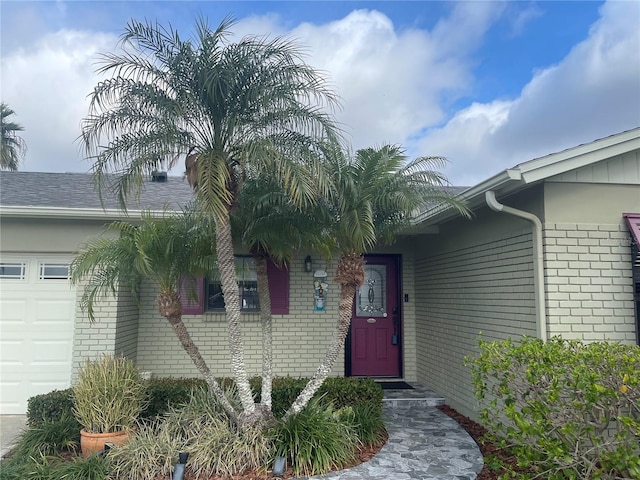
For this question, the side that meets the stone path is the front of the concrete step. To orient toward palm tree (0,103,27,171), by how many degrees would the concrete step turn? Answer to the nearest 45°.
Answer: approximately 135° to its right

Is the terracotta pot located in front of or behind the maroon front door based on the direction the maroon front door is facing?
in front

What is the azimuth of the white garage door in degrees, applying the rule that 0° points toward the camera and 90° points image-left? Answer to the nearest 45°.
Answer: approximately 0°

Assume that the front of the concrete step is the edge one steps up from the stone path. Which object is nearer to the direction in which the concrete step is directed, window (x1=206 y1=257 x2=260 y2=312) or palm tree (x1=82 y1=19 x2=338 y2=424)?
the palm tree

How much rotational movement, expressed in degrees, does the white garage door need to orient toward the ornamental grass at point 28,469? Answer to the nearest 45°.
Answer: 0° — it already faces it

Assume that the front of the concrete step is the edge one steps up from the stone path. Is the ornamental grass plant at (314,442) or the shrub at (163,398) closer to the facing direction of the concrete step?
the ornamental grass plant

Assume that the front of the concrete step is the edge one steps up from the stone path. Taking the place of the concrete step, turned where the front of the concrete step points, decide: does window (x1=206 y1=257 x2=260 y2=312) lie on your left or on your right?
on your right

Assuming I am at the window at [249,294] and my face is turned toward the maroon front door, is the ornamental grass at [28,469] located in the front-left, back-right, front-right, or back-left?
back-right

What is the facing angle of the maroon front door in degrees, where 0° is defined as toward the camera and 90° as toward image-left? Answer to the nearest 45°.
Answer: approximately 0°

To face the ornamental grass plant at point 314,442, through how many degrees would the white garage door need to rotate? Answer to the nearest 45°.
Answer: approximately 45° to its left

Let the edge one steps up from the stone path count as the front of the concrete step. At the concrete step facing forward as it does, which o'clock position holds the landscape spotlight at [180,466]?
The landscape spotlight is roughly at 1 o'clock from the concrete step.

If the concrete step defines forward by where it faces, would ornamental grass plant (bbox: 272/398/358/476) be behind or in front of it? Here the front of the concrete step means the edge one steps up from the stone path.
in front
